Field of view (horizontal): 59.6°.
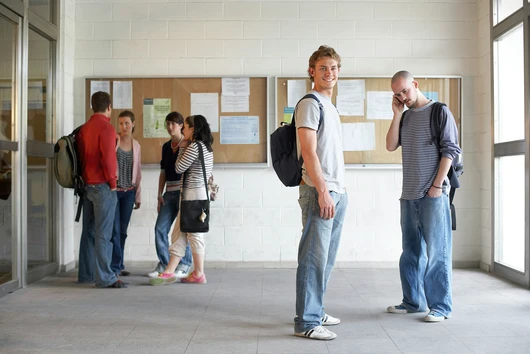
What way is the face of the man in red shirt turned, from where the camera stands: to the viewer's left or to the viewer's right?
to the viewer's right

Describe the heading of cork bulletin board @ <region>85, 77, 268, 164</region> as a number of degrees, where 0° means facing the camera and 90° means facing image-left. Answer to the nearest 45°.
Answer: approximately 0°

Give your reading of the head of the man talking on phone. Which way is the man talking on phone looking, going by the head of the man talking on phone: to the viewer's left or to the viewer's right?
to the viewer's left

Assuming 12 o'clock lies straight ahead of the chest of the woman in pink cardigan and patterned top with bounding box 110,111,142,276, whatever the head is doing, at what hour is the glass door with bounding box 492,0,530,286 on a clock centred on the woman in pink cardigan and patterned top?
The glass door is roughly at 8 o'clock from the woman in pink cardigan and patterned top.

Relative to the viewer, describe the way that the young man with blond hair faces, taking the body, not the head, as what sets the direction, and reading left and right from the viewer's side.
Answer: facing to the right of the viewer

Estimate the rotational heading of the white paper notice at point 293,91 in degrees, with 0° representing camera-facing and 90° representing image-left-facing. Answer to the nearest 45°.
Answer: approximately 0°

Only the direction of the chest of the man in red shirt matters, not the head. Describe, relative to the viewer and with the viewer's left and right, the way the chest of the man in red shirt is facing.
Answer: facing away from the viewer and to the right of the viewer

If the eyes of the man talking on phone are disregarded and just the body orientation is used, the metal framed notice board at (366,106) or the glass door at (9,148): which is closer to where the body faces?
the glass door
